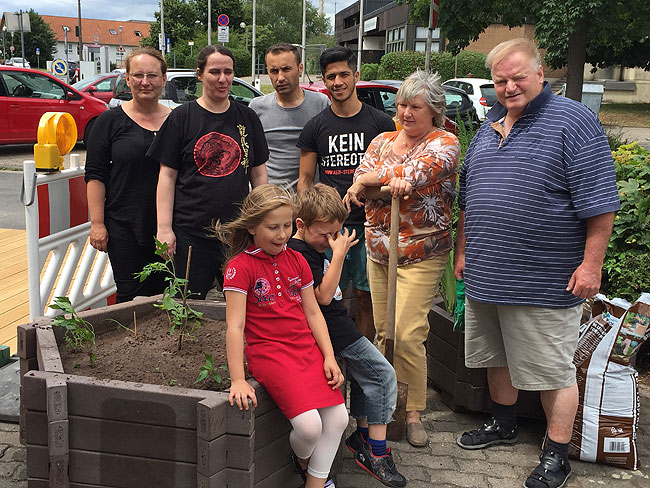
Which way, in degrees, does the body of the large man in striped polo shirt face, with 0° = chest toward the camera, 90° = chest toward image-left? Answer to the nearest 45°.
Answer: approximately 45°

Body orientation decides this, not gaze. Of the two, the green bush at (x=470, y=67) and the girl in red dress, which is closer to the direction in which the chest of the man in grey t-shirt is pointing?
the girl in red dress

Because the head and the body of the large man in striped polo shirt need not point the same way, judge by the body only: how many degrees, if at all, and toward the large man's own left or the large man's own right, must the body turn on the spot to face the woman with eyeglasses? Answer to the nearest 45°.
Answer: approximately 45° to the large man's own right

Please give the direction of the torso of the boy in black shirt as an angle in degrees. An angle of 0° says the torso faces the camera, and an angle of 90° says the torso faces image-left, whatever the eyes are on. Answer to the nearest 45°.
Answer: approximately 315°

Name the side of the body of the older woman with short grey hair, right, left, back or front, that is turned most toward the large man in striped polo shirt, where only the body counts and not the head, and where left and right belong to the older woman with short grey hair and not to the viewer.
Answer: left

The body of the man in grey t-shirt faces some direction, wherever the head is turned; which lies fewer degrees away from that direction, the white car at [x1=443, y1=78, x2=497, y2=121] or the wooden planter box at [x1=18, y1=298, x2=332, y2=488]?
the wooden planter box

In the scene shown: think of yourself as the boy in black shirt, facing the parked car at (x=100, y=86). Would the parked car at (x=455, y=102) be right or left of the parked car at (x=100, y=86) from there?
right

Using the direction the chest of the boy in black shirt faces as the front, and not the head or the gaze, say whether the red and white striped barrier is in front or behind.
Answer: behind

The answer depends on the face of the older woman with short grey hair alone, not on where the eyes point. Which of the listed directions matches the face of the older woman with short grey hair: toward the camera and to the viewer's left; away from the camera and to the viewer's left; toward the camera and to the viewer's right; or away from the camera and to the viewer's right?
toward the camera and to the viewer's left
